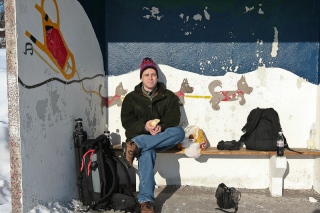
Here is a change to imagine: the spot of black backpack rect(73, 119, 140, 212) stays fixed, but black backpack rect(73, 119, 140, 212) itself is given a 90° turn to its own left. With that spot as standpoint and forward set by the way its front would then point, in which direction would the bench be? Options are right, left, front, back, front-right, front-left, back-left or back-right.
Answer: left

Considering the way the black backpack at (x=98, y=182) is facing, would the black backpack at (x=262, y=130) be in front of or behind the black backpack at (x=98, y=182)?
behind

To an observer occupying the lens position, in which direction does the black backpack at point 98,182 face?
facing to the left of the viewer
